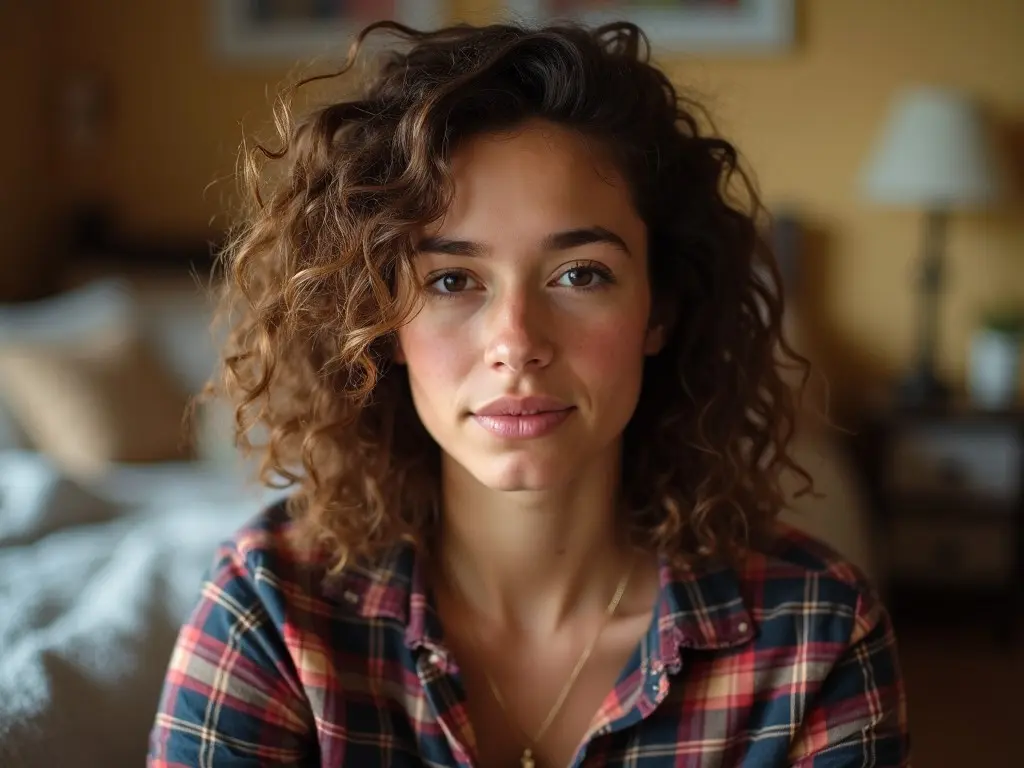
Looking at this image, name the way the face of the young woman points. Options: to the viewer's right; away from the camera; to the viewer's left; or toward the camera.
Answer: toward the camera

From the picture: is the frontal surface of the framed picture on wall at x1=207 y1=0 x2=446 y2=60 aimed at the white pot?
no

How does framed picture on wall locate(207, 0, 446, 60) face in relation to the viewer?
toward the camera

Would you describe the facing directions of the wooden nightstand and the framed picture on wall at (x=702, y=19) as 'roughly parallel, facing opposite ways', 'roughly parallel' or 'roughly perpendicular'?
roughly parallel

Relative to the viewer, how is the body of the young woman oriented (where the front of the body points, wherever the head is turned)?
toward the camera

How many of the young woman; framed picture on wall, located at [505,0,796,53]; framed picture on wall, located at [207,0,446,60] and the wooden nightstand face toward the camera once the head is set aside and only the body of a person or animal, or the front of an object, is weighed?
4

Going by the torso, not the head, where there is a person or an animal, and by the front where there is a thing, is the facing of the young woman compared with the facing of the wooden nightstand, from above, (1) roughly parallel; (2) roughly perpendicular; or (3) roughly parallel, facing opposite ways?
roughly parallel

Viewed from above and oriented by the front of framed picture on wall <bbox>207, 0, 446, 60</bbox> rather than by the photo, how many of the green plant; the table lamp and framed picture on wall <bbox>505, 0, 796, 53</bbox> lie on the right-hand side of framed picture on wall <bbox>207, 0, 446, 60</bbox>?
0

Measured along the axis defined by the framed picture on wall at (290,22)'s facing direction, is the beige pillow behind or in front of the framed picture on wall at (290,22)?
in front

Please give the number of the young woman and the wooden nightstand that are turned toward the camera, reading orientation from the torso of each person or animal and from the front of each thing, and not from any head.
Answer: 2

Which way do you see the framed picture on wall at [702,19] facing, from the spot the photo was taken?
facing the viewer

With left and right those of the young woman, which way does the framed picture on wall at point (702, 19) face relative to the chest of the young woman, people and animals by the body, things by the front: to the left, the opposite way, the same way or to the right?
the same way

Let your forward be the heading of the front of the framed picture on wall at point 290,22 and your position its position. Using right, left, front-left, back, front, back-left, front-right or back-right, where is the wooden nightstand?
front-left

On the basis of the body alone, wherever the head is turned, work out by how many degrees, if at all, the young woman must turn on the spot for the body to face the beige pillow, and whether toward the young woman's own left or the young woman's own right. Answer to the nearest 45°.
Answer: approximately 135° to the young woman's own right

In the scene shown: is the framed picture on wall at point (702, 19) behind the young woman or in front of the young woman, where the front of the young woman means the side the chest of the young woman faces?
behind

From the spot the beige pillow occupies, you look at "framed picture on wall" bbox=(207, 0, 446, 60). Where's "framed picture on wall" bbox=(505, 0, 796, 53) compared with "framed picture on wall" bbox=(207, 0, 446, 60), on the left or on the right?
right
